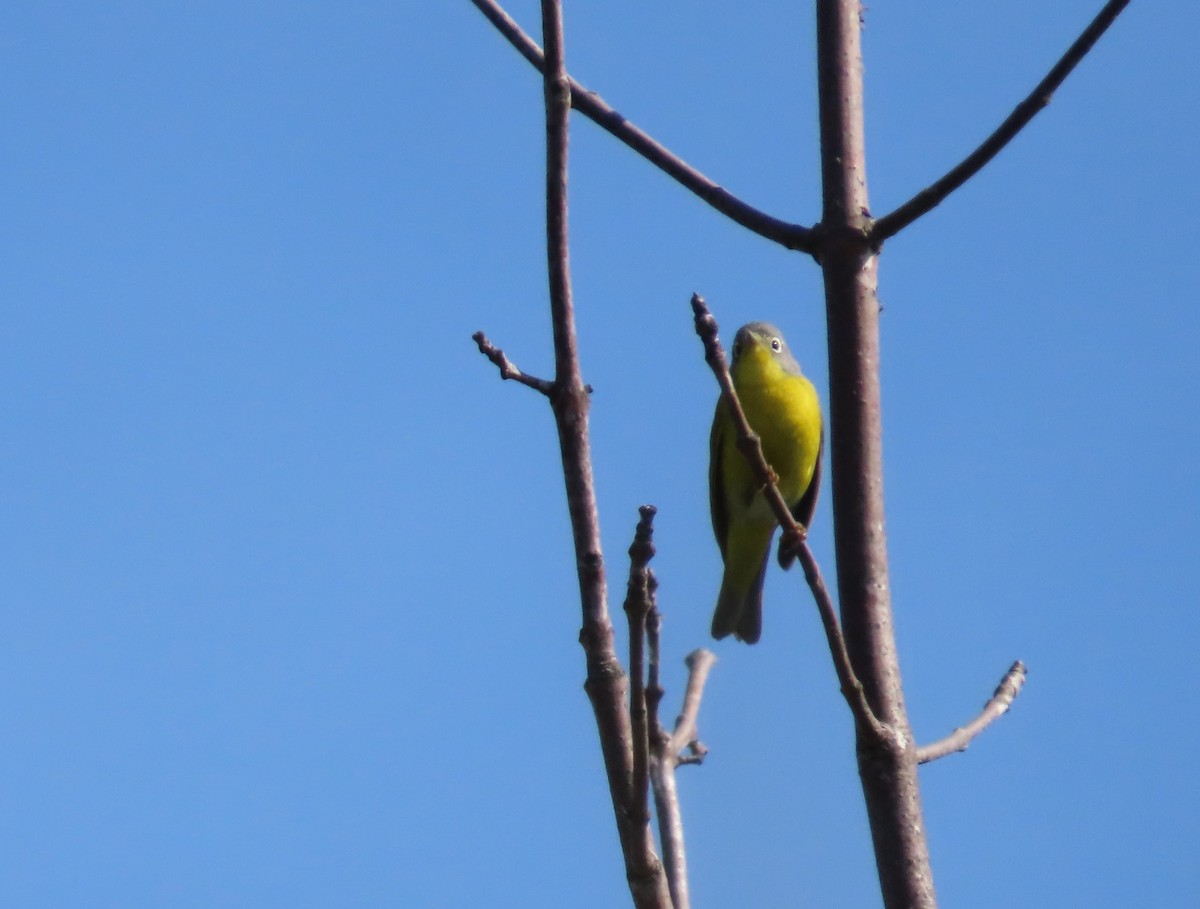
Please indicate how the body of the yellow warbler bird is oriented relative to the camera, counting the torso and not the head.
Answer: toward the camera
